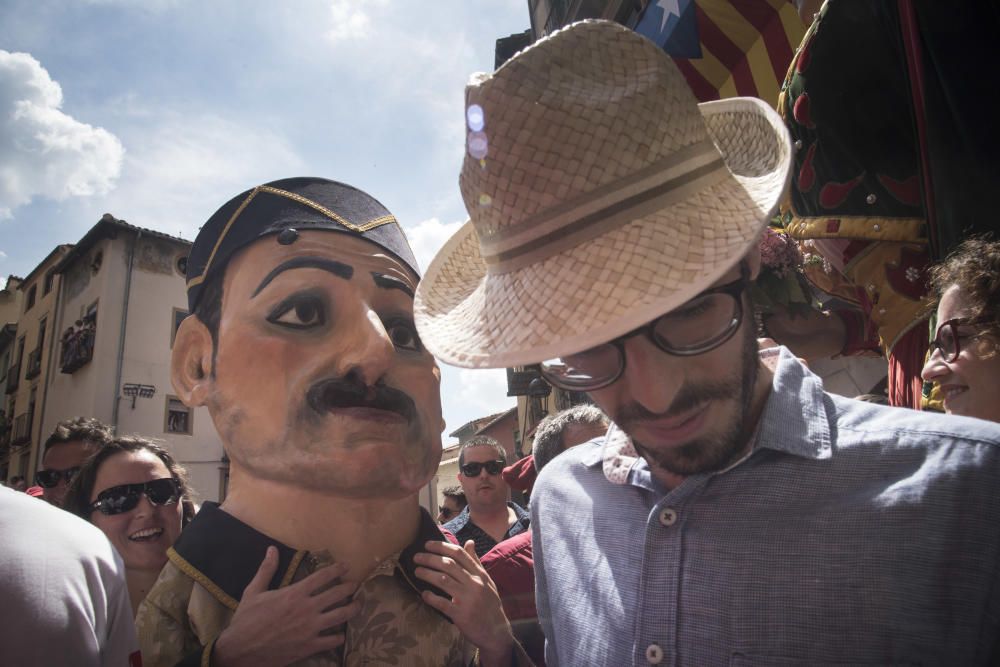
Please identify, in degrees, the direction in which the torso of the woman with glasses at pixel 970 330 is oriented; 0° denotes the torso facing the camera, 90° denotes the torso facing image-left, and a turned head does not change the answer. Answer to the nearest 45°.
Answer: approximately 90°

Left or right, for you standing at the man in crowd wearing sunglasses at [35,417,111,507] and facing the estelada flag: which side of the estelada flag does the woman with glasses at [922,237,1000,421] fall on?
right

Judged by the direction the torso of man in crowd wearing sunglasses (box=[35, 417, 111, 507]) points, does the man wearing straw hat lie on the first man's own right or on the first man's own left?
on the first man's own left

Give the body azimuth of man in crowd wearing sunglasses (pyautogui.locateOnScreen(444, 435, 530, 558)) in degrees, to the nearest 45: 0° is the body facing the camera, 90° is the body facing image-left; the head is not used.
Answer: approximately 0°

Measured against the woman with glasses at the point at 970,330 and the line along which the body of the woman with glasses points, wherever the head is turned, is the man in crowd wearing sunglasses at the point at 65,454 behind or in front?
in front

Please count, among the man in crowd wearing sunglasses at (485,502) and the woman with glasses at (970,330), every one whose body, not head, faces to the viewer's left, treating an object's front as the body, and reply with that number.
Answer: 1

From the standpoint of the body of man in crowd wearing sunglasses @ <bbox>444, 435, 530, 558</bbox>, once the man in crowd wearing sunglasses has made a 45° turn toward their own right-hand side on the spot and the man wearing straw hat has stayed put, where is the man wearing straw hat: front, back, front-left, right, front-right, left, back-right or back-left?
front-left

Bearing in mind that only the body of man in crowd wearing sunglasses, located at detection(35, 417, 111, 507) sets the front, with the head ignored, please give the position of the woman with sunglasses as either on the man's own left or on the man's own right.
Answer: on the man's own left

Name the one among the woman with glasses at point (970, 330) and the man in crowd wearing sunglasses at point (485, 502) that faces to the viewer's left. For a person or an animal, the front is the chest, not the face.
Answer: the woman with glasses

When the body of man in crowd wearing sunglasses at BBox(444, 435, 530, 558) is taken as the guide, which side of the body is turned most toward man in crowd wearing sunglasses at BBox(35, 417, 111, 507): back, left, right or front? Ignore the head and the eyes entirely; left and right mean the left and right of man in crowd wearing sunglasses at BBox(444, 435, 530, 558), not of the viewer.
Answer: right
